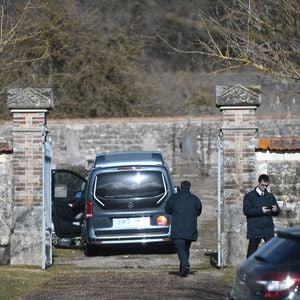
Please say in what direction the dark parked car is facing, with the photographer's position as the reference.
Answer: facing away from the viewer and to the right of the viewer

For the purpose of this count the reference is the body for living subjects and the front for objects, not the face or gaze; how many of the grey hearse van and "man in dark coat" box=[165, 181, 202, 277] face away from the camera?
2

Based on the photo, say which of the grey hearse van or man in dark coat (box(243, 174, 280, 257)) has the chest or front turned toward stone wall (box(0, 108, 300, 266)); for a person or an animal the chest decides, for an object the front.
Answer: the grey hearse van

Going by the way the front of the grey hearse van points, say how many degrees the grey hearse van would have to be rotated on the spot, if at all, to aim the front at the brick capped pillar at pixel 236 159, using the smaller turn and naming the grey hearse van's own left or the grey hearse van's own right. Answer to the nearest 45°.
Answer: approximately 135° to the grey hearse van's own right

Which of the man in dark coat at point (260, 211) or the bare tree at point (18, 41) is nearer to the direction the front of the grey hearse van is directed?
the bare tree

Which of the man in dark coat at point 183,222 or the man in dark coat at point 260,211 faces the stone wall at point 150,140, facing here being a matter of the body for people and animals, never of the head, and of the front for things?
the man in dark coat at point 183,222

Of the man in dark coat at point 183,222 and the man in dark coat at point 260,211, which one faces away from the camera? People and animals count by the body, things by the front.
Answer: the man in dark coat at point 183,222

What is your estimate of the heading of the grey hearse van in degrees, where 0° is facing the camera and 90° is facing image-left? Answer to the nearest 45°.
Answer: approximately 180°

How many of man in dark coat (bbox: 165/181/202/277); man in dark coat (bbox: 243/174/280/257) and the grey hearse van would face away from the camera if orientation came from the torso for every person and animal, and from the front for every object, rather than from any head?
2

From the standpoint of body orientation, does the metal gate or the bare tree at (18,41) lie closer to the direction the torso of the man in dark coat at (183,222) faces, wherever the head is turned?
the bare tree

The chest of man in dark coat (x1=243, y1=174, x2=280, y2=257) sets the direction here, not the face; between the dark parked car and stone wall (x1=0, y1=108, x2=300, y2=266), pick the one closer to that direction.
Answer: the dark parked car

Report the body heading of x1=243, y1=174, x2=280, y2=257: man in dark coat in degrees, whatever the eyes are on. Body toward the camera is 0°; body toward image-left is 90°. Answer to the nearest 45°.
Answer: approximately 315°

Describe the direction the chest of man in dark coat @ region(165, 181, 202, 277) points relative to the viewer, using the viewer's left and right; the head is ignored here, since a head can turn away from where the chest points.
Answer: facing away from the viewer

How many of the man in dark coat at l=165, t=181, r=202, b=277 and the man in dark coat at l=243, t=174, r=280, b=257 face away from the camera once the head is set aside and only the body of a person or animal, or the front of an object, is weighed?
1
